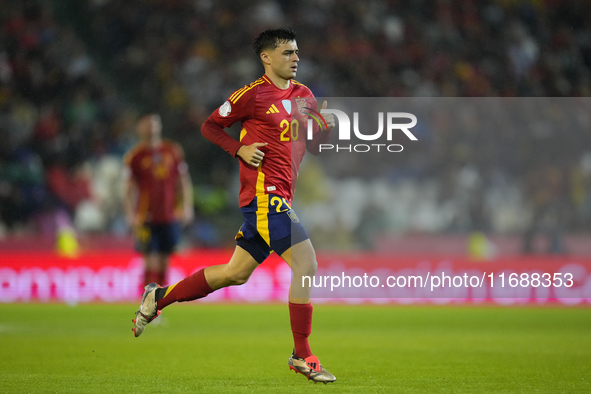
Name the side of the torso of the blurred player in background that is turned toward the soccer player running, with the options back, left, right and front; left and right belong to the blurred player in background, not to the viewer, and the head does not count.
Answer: front

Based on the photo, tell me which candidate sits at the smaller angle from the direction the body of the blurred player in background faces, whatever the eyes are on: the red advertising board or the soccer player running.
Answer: the soccer player running

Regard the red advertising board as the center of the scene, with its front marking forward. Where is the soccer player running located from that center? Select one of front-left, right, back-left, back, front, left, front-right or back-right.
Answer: front

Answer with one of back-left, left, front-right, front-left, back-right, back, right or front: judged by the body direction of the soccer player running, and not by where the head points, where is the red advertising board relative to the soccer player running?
back-left

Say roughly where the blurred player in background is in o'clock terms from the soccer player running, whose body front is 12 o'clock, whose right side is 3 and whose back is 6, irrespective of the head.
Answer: The blurred player in background is roughly at 7 o'clock from the soccer player running.

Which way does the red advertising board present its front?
toward the camera

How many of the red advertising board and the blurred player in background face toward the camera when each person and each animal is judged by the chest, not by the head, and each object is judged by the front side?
2

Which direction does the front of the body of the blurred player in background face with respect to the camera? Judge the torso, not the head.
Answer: toward the camera

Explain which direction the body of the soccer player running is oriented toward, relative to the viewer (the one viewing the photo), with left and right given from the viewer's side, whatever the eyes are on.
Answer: facing the viewer and to the right of the viewer

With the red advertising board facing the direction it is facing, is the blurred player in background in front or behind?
in front
